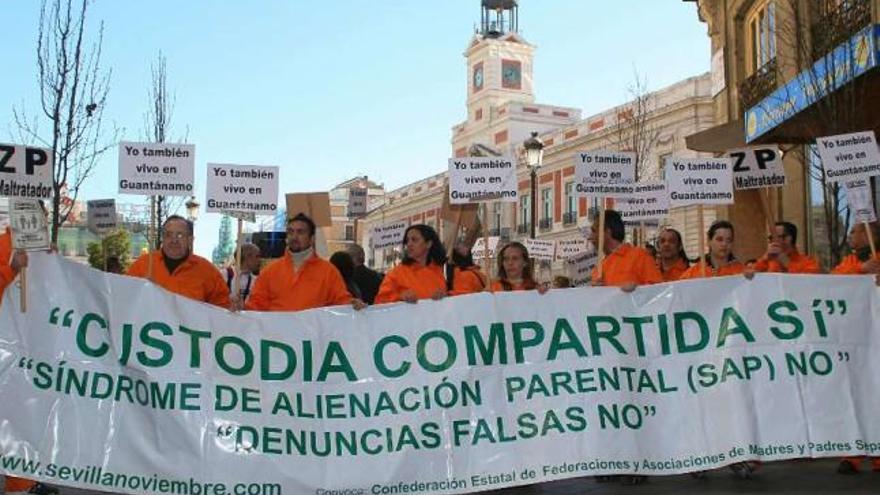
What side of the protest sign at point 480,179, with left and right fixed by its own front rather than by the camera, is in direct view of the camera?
front

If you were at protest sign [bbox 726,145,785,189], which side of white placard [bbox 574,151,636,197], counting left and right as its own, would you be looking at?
left

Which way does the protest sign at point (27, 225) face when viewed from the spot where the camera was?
facing the viewer

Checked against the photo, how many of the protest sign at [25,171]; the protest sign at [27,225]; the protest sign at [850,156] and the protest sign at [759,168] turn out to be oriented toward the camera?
4

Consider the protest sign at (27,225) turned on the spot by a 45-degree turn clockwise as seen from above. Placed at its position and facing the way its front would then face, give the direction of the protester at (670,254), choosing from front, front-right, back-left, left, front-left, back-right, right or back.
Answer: back-left

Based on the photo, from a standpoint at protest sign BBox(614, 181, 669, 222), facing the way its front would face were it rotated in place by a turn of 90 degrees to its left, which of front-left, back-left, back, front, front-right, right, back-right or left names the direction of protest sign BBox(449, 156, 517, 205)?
back-right

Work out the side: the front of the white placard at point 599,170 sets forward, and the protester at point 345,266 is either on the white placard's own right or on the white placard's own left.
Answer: on the white placard's own right

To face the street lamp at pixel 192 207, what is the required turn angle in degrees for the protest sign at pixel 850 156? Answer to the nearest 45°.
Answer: approximately 135° to its right

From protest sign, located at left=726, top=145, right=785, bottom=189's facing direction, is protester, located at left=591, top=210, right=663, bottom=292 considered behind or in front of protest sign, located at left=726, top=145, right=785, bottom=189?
in front

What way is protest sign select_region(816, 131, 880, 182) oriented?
toward the camera
